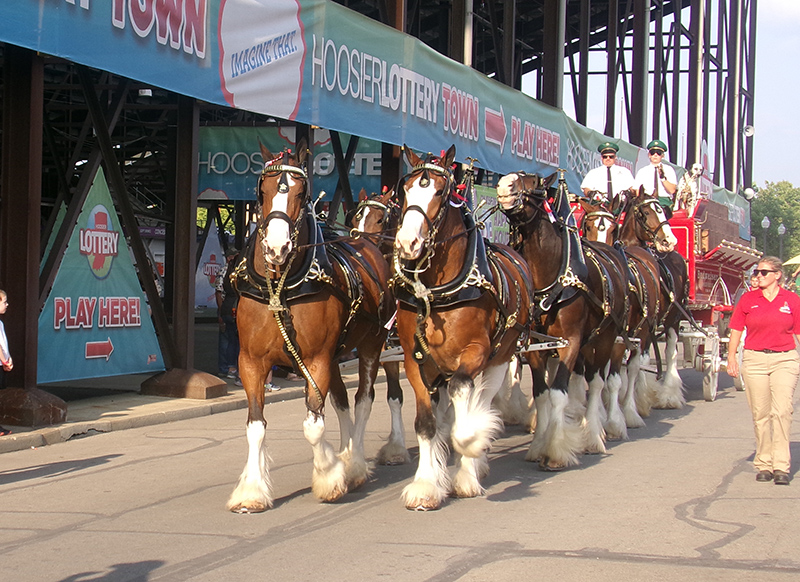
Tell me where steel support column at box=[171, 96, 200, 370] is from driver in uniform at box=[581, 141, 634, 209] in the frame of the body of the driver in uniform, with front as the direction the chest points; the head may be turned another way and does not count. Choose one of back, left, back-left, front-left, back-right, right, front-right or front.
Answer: right

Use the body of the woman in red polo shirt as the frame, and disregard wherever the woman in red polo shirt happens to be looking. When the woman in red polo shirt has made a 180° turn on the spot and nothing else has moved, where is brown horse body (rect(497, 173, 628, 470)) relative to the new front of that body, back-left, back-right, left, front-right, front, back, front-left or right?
left

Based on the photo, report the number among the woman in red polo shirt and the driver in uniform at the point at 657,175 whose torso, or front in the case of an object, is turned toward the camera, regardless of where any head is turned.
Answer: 2

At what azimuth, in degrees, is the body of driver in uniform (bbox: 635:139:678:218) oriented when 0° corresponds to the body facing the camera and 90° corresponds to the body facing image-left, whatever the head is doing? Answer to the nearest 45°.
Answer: approximately 0°

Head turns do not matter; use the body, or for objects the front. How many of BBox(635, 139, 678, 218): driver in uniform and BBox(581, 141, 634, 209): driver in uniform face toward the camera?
2

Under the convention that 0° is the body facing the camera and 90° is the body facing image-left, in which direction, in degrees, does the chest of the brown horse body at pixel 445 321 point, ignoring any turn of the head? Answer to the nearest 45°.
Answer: approximately 45°

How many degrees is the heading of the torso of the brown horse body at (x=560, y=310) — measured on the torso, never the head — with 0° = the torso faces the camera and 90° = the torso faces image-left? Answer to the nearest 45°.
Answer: approximately 45°

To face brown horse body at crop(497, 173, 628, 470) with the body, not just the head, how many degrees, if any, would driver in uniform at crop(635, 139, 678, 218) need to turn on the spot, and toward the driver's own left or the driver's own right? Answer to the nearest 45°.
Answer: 0° — they already face it

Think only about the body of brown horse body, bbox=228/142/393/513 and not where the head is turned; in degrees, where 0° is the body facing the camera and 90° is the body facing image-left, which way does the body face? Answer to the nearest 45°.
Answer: approximately 45°

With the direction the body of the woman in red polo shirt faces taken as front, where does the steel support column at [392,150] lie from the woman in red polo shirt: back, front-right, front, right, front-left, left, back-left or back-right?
back-right

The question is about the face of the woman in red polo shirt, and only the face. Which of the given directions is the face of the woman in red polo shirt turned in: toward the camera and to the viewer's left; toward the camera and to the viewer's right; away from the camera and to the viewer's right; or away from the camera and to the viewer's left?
toward the camera and to the viewer's left

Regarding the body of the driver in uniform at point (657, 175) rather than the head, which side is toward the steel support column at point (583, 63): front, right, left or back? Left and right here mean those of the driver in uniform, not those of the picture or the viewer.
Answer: back
